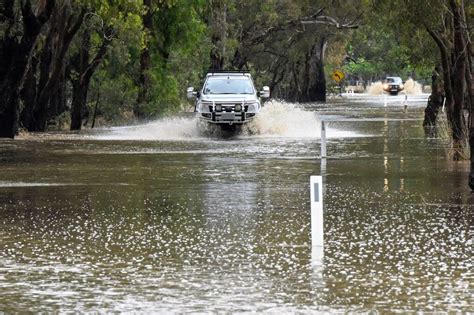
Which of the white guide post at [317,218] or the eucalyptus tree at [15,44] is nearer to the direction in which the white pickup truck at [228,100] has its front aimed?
the white guide post

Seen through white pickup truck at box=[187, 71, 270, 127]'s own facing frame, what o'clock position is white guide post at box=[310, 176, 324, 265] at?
The white guide post is roughly at 12 o'clock from the white pickup truck.

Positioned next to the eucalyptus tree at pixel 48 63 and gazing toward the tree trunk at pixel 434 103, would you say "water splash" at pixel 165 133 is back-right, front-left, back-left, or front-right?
front-right

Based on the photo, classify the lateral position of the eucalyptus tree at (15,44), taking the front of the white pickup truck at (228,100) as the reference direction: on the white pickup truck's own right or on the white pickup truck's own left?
on the white pickup truck's own right

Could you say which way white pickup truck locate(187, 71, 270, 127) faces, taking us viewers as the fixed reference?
facing the viewer

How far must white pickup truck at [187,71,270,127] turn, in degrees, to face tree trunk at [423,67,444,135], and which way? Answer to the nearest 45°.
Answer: approximately 135° to its left

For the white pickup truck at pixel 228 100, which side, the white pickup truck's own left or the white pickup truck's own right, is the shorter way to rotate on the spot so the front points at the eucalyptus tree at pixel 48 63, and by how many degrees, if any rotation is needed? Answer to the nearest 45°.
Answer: approximately 135° to the white pickup truck's own right
